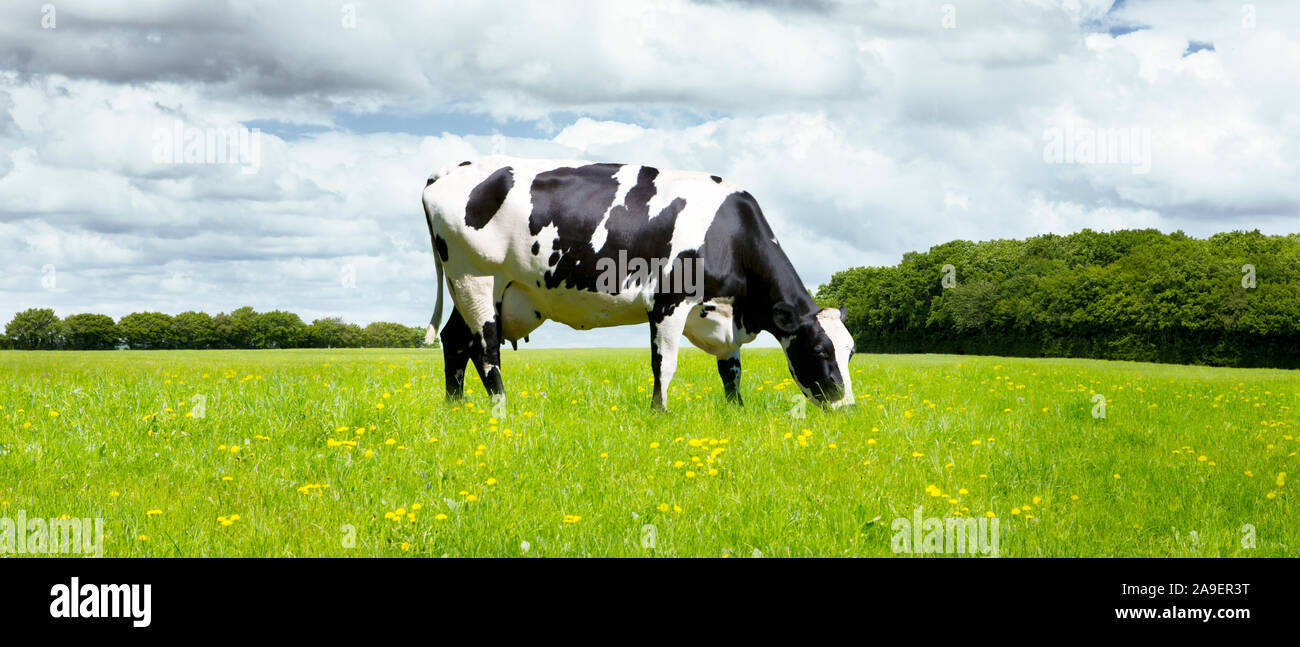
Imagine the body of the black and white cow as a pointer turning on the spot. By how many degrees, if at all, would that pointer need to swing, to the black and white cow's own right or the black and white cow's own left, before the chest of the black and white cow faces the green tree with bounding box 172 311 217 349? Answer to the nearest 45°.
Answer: approximately 135° to the black and white cow's own left

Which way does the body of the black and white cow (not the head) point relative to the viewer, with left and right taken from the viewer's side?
facing to the right of the viewer

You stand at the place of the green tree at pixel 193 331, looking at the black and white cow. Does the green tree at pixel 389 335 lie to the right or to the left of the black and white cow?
left

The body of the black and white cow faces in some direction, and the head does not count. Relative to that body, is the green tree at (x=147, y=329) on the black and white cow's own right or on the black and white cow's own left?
on the black and white cow's own left

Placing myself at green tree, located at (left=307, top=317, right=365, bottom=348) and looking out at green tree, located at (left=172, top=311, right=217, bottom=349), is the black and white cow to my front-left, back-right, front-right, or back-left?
back-left

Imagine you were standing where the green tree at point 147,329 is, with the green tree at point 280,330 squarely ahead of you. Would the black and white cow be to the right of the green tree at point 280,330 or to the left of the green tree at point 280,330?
right

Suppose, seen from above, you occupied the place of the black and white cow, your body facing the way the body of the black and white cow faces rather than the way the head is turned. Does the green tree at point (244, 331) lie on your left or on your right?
on your left
